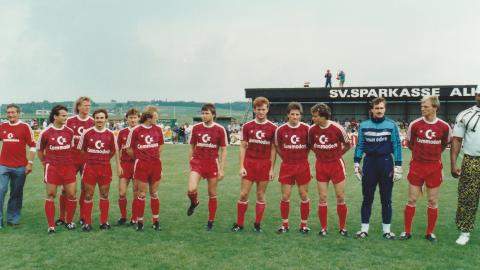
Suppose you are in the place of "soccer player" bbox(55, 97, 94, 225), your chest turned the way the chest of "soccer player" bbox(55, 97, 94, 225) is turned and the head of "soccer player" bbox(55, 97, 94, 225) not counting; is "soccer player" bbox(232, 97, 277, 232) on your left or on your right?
on your left

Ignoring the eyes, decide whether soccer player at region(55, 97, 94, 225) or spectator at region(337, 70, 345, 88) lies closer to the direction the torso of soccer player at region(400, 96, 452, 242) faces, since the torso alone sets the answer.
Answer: the soccer player

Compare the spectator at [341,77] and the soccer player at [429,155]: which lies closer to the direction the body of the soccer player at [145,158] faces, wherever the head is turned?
the soccer player

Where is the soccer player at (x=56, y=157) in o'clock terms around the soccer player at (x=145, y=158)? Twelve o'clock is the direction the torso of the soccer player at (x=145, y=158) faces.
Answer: the soccer player at (x=56, y=157) is roughly at 3 o'clock from the soccer player at (x=145, y=158).

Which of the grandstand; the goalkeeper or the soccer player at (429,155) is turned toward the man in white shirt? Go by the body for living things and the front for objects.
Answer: the grandstand

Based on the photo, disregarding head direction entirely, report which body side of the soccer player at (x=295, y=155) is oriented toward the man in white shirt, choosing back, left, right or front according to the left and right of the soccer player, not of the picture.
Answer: left

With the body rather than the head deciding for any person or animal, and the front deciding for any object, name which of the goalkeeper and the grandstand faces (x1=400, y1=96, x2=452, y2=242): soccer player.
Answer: the grandstand

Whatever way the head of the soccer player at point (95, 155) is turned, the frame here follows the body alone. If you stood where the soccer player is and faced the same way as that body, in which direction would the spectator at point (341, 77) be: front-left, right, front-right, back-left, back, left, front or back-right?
back-left

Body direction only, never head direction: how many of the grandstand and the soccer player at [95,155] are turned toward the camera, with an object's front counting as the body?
2
